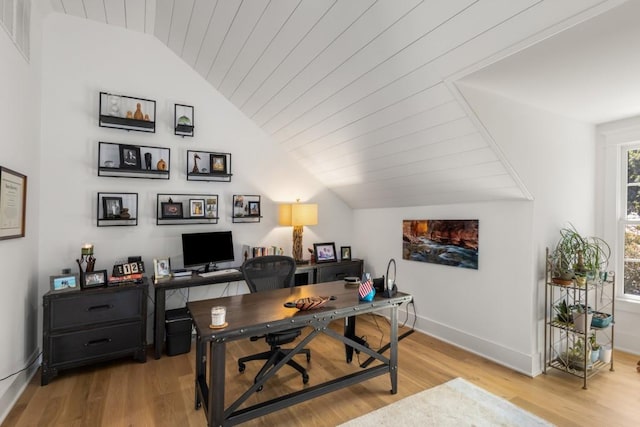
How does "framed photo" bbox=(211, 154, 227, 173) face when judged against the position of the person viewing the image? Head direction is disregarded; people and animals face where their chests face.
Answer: facing the viewer

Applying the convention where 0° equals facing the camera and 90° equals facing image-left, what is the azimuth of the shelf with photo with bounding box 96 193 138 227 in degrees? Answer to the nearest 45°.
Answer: approximately 0°

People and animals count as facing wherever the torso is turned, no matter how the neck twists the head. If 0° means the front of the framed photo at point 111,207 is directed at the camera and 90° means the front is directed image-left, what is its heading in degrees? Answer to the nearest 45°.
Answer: approximately 0°

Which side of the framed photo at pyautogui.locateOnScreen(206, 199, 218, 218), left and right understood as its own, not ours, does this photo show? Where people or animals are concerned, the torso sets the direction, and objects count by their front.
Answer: front

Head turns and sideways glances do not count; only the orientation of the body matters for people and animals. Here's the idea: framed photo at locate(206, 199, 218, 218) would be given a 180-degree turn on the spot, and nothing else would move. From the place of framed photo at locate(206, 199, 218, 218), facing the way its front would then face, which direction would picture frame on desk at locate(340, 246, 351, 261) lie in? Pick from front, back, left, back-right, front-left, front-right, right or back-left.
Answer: right

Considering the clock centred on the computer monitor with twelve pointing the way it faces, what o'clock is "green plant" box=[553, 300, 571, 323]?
The green plant is roughly at 10 o'clock from the computer monitor.

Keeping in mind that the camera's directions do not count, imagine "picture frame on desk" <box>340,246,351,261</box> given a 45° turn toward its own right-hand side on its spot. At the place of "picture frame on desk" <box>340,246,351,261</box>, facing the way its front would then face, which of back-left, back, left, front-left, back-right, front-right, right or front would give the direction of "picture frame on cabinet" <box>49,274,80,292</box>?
front
